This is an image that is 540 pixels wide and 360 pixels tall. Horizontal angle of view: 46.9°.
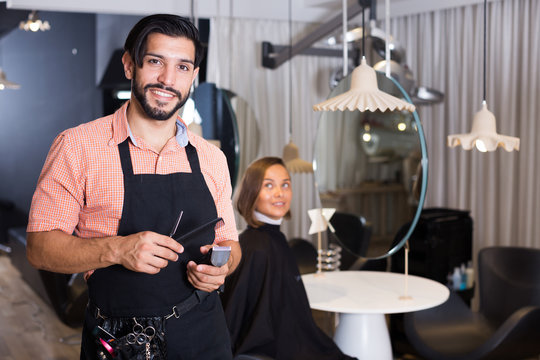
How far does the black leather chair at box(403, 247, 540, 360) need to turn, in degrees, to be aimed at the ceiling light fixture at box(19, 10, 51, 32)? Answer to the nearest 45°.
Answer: approximately 45° to its right

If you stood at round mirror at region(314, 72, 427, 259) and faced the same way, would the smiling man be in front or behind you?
in front

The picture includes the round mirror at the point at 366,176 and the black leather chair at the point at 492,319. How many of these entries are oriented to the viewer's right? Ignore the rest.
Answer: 0

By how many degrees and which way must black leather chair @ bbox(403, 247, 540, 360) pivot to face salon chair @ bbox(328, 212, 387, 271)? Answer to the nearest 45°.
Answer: approximately 45° to its right

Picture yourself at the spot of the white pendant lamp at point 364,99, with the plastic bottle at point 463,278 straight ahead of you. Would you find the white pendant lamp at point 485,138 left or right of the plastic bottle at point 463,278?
right

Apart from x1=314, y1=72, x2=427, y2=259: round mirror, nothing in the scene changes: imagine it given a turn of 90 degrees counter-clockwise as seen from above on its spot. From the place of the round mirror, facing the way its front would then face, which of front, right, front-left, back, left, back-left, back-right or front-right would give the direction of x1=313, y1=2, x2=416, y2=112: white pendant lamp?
front-right

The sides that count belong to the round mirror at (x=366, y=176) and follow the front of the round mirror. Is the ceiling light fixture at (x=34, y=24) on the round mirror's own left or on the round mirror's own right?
on the round mirror's own right

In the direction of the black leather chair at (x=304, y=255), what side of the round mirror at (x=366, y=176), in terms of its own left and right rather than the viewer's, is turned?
right
